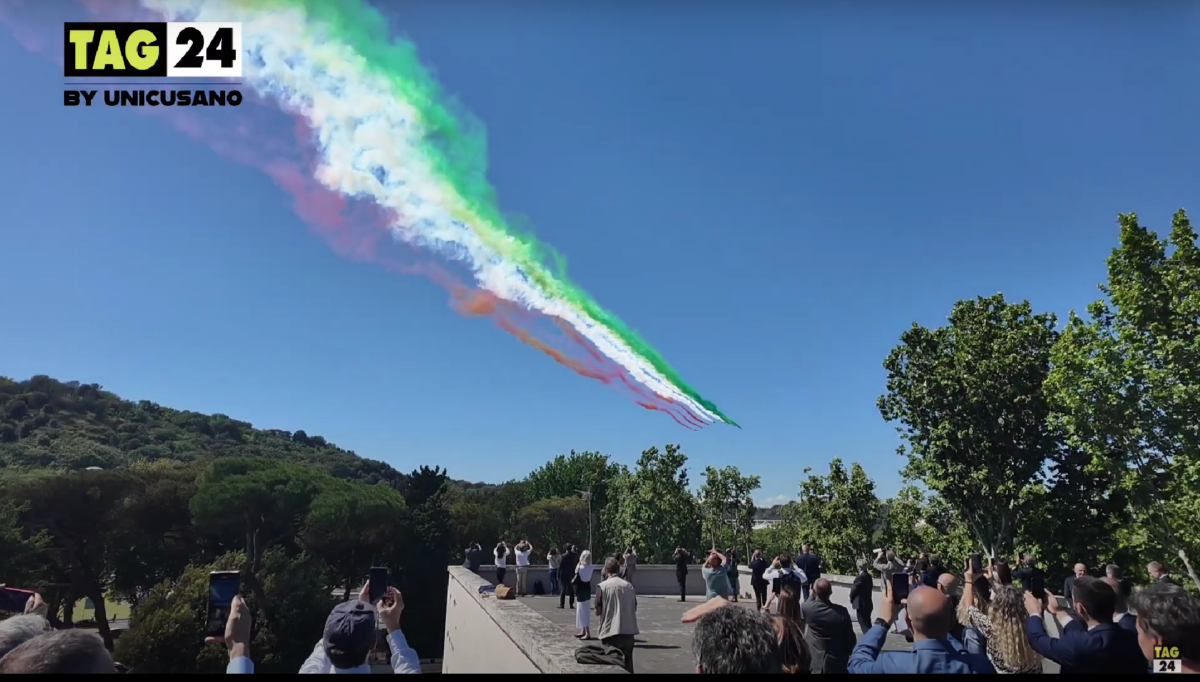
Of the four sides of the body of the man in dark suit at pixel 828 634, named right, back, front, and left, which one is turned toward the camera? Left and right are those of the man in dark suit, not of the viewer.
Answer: back

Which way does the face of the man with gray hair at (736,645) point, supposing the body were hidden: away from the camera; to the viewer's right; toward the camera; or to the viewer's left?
away from the camera

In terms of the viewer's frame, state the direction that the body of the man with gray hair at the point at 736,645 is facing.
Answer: away from the camera

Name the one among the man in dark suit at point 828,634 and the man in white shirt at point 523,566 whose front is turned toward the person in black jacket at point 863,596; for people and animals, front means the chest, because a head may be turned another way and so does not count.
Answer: the man in dark suit

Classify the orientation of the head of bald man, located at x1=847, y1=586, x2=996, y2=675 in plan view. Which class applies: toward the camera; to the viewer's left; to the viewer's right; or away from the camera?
away from the camera

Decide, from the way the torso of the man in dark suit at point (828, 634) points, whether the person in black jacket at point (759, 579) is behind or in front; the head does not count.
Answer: in front

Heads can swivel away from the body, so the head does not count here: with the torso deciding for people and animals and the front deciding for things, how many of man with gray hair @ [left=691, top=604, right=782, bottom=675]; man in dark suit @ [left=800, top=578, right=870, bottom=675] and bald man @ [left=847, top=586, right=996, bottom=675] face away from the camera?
3
